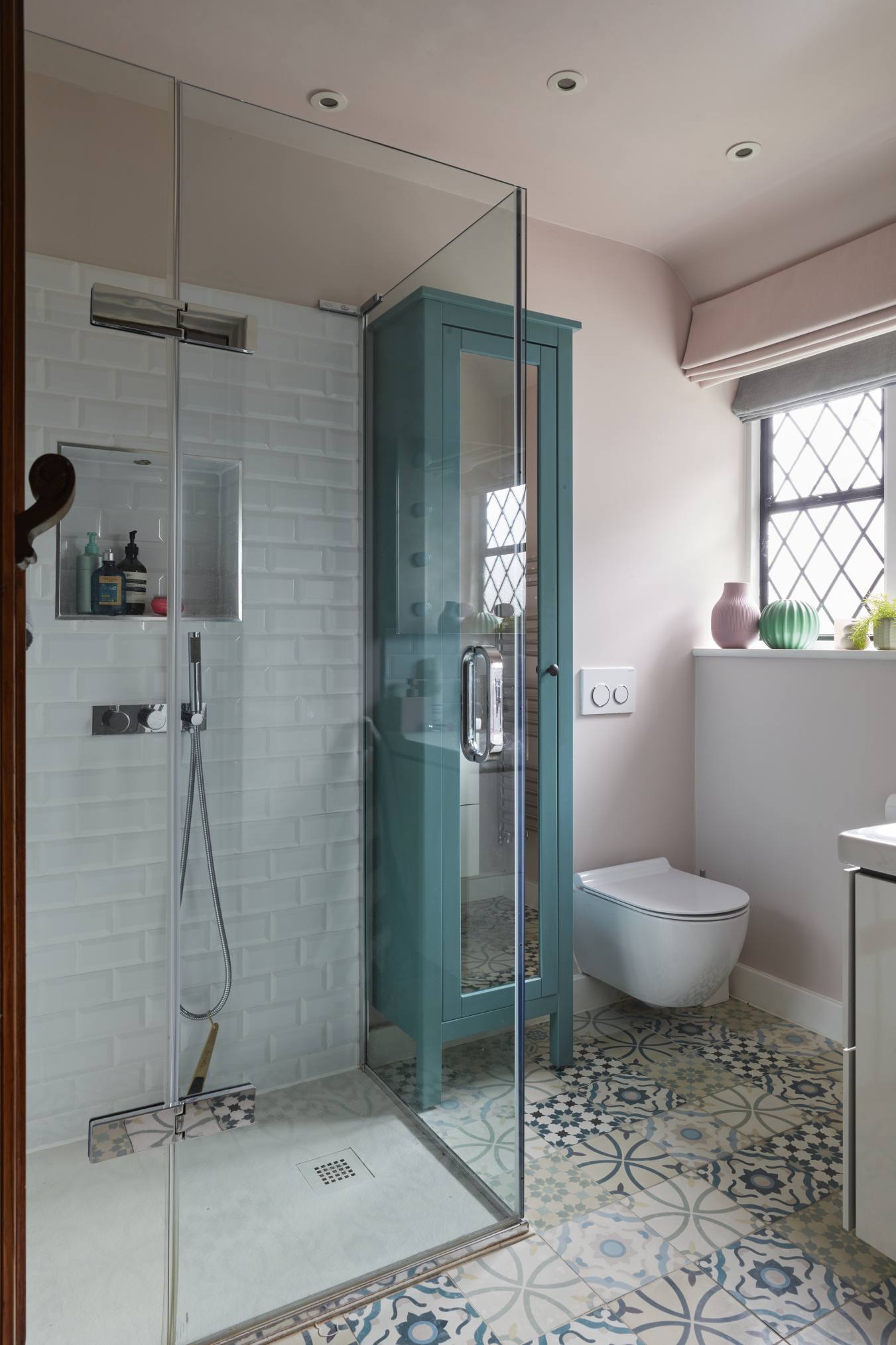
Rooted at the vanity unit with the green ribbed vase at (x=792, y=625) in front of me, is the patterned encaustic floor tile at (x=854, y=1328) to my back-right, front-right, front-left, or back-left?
back-left

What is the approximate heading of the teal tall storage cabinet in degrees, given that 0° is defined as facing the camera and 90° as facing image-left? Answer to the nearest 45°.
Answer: approximately 315°

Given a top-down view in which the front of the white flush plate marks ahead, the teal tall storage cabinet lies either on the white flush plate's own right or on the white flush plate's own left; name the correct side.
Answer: on the white flush plate's own right

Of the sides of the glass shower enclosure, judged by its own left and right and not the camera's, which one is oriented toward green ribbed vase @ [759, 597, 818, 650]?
left

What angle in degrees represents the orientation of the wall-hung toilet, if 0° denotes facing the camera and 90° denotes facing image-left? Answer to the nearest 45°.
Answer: approximately 315°
